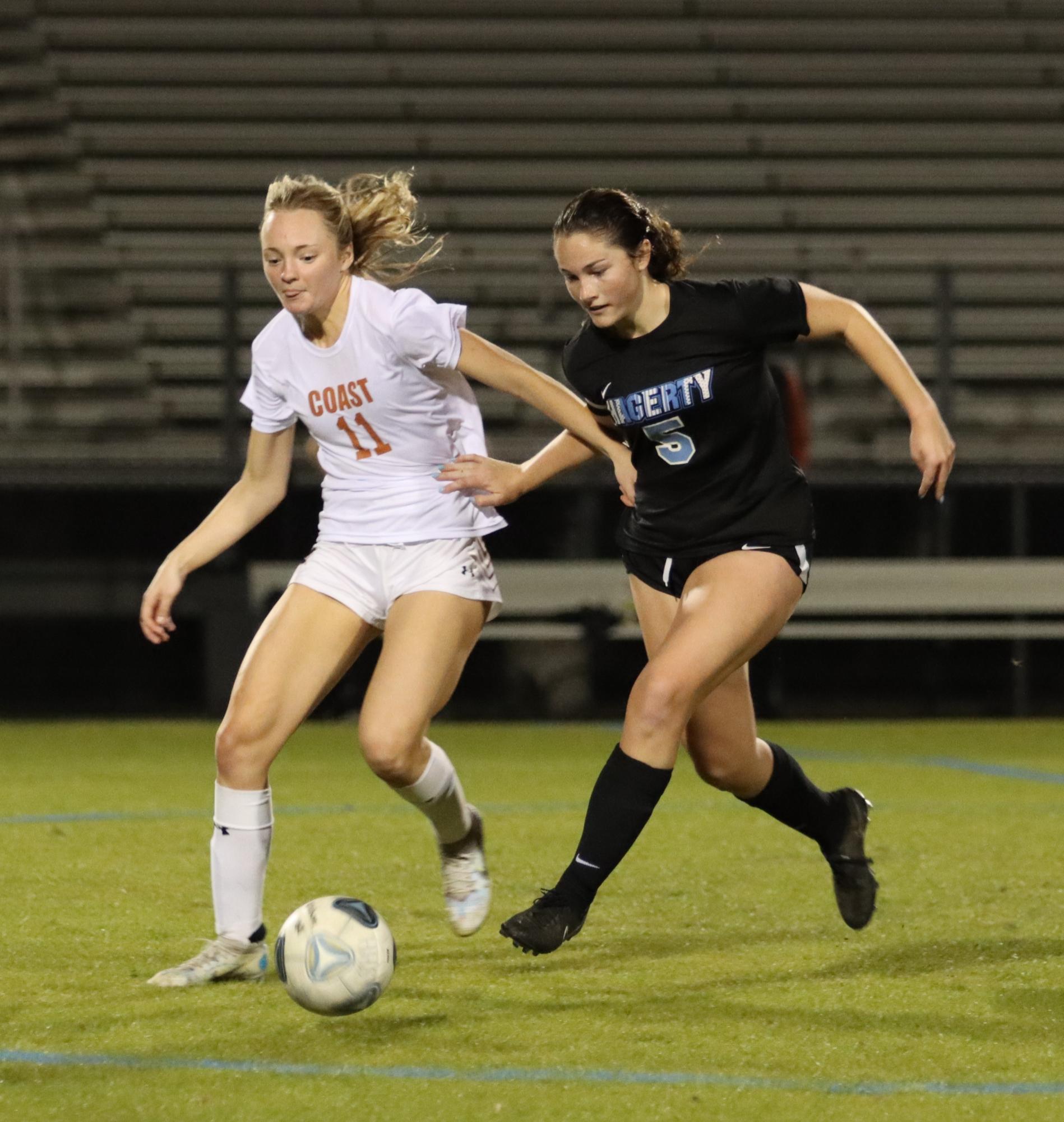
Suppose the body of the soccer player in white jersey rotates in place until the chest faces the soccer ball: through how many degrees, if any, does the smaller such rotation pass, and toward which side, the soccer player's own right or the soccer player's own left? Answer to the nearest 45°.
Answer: approximately 45° to the soccer player's own left

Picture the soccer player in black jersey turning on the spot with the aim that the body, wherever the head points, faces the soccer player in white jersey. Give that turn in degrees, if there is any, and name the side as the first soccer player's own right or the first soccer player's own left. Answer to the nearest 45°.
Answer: approximately 45° to the first soccer player's own right

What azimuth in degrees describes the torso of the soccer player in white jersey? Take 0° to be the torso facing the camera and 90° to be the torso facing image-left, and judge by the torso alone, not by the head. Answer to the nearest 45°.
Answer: approximately 45°

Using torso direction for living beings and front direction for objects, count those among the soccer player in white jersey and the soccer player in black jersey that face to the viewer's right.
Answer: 0

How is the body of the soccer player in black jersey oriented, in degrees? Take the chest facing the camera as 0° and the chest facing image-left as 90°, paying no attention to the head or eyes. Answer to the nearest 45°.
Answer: approximately 45°

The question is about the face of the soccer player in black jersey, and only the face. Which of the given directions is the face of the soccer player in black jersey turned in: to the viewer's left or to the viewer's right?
to the viewer's left

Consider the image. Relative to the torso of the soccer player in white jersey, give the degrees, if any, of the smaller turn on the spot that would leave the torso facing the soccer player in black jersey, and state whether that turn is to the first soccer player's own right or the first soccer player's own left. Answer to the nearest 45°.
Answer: approximately 135° to the first soccer player's own left

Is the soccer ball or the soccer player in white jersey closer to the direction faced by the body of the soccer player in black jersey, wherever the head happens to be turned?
the soccer ball

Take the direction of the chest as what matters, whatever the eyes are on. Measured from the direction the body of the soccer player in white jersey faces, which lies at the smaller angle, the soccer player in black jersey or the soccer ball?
the soccer ball
